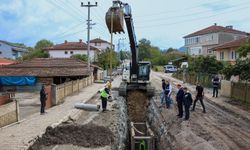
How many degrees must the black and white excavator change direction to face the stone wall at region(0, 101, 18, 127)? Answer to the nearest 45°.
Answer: approximately 45° to its right

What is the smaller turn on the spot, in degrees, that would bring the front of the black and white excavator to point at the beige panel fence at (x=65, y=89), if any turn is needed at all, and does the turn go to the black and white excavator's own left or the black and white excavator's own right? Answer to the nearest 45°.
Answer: approximately 90° to the black and white excavator's own right

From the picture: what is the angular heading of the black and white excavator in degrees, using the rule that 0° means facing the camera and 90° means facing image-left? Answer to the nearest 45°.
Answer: approximately 0°

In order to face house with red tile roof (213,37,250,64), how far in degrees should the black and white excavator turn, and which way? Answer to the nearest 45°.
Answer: approximately 135° to its left

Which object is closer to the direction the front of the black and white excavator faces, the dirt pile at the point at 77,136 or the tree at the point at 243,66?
the dirt pile

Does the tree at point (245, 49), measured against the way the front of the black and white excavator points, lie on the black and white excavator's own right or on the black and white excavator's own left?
on the black and white excavator's own left
